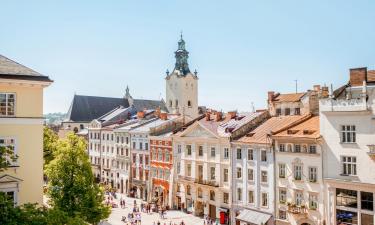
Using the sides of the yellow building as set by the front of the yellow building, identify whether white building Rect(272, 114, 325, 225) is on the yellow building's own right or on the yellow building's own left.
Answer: on the yellow building's own left

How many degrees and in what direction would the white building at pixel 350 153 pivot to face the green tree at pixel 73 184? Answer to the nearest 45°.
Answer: approximately 45° to its right

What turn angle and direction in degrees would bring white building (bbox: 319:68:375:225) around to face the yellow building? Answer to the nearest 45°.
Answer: approximately 45° to its right

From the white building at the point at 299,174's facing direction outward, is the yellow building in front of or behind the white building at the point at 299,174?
in front

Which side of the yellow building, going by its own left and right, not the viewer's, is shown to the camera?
front

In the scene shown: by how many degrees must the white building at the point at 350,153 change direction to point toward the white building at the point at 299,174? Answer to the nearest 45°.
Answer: approximately 135° to its right

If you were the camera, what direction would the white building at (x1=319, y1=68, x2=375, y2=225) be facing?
facing the viewer

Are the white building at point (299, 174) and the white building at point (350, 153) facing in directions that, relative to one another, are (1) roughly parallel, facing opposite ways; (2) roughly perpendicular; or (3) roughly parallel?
roughly parallel

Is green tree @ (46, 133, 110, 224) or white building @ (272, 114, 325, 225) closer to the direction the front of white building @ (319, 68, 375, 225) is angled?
the green tree
